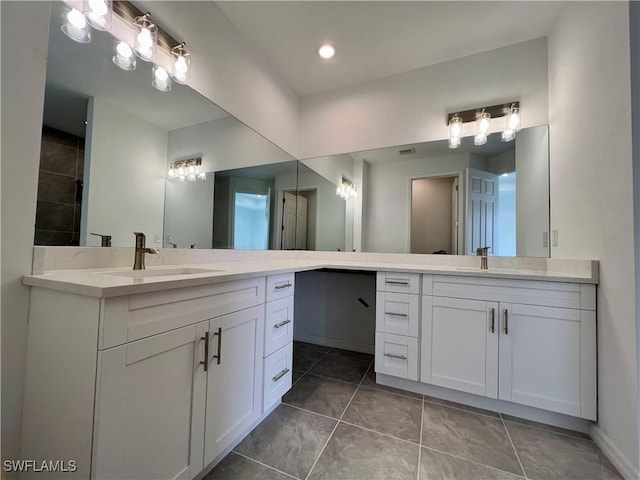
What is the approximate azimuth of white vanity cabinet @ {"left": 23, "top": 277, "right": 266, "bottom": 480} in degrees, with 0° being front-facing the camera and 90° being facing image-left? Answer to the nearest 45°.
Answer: approximately 315°

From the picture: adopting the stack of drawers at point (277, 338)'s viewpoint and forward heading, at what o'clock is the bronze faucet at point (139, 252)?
The bronze faucet is roughly at 4 o'clock from the stack of drawers.

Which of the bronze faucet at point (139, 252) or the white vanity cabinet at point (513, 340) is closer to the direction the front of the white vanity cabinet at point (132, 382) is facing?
the white vanity cabinet

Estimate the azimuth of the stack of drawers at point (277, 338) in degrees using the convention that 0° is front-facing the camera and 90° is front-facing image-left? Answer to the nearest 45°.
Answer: approximately 315°
